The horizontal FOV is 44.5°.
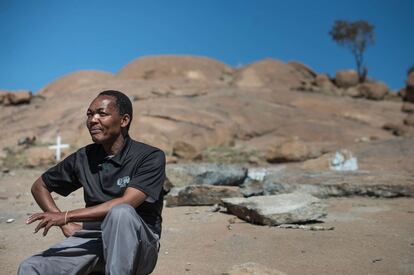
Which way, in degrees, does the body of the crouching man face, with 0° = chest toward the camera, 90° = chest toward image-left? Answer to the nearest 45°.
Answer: approximately 45°

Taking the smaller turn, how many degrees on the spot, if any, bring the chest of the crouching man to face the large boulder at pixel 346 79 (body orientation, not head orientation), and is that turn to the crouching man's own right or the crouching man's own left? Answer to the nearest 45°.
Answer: approximately 180°

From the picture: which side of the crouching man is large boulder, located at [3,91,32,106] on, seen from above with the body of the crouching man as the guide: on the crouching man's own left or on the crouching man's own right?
on the crouching man's own right

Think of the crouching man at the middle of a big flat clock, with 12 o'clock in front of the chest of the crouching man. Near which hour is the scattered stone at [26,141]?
The scattered stone is roughly at 4 o'clock from the crouching man.

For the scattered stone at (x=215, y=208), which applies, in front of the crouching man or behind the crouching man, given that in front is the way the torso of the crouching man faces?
behind

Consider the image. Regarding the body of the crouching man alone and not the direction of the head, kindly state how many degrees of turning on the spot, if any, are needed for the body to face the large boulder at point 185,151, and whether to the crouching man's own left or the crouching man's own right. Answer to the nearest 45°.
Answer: approximately 135° to the crouching man's own right

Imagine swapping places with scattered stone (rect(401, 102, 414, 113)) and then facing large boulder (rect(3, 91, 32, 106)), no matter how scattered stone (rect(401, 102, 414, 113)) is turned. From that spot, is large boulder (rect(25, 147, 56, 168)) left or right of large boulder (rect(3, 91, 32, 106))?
left

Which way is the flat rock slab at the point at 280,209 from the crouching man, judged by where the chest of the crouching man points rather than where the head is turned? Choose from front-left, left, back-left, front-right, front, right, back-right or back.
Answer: back

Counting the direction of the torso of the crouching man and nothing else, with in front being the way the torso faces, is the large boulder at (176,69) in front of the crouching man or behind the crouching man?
behind

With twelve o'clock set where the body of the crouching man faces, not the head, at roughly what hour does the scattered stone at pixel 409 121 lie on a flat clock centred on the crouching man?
The scattered stone is roughly at 6 o'clock from the crouching man.

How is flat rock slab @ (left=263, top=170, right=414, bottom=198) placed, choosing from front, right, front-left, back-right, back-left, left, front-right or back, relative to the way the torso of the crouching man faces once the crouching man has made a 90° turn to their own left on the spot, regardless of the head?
left

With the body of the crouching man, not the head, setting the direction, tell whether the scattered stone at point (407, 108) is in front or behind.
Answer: behind

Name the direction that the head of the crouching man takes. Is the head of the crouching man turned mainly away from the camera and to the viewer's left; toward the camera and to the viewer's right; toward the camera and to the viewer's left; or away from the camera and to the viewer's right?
toward the camera and to the viewer's left
